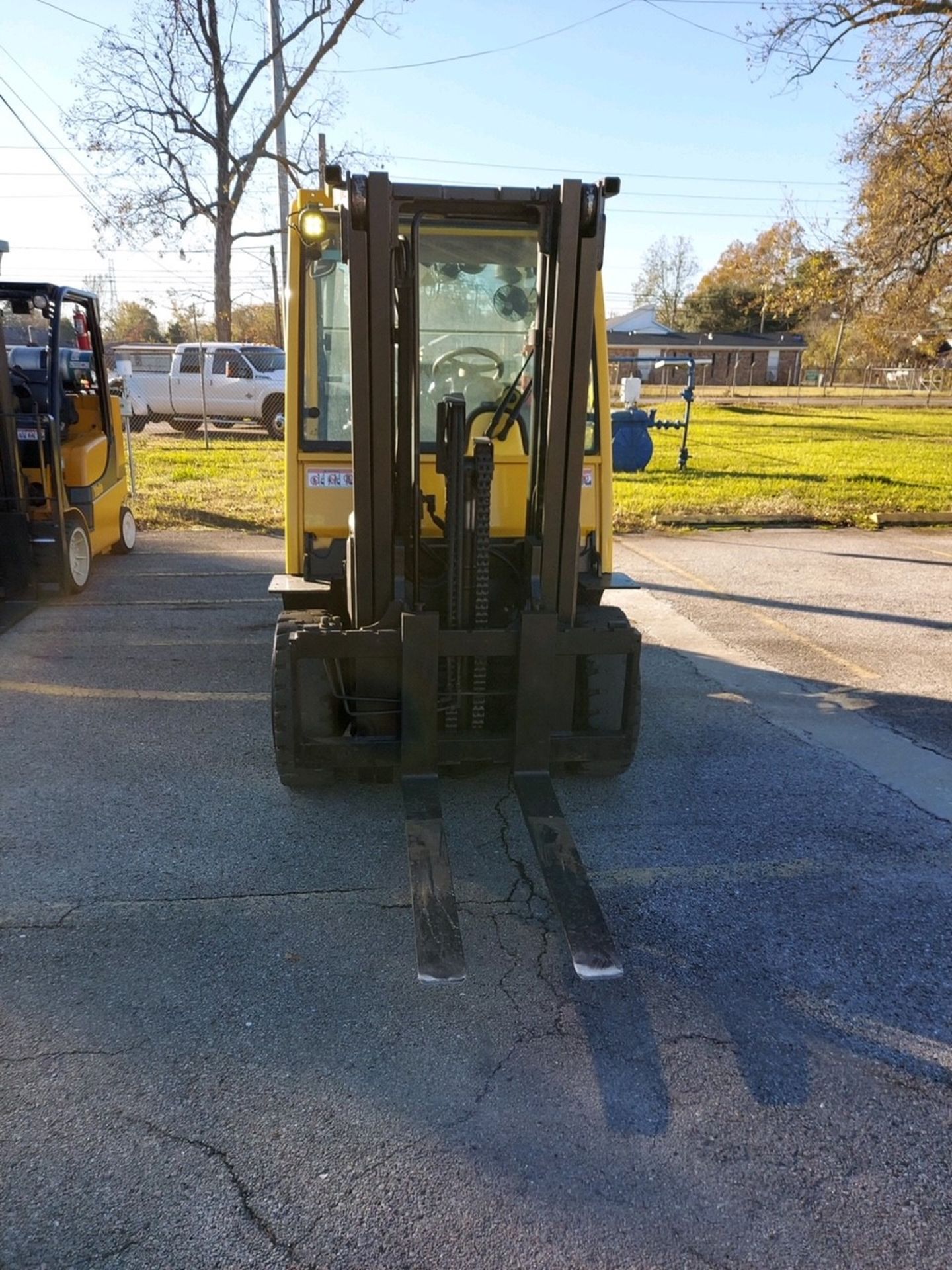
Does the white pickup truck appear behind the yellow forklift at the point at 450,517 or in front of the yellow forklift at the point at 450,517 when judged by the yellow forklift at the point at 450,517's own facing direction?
behind

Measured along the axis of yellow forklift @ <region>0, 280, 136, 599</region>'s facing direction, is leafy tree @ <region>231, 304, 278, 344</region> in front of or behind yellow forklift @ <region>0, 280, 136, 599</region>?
behind

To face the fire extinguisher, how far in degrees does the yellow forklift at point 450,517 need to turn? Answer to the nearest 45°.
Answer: approximately 135° to its right

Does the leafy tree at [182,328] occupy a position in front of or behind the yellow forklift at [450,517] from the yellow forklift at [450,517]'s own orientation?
behind

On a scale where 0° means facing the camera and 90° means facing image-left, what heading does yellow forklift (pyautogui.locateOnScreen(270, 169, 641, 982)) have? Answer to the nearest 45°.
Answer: approximately 0°

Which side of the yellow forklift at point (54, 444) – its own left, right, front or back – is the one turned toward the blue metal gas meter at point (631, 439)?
back

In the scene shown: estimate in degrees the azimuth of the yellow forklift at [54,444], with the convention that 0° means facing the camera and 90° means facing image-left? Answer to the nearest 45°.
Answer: approximately 45°

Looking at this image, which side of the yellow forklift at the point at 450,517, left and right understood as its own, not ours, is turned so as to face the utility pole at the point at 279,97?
back
